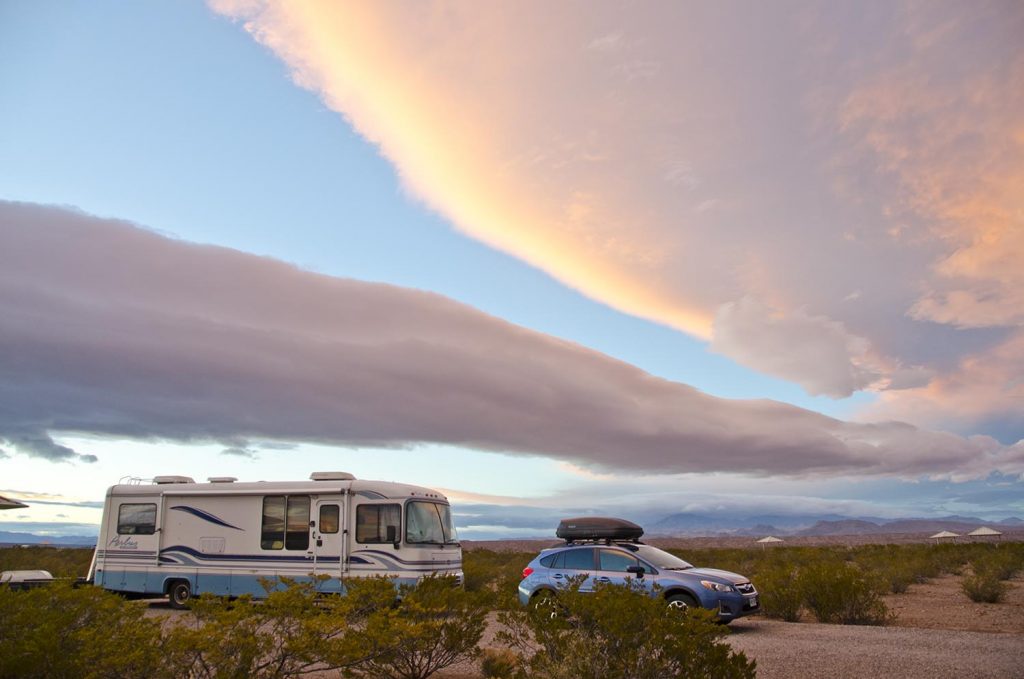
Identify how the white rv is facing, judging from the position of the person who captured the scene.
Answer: facing the viewer and to the right of the viewer

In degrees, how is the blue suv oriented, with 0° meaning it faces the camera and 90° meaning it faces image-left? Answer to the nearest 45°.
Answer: approximately 315°

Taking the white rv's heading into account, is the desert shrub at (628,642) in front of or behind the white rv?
in front

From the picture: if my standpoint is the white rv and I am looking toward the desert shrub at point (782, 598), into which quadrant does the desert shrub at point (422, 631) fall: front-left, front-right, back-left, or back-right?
front-right

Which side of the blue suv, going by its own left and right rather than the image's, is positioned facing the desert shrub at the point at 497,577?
back

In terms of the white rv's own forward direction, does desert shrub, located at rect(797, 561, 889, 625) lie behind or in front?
in front

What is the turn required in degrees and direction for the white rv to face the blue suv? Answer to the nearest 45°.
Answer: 0° — it already faces it

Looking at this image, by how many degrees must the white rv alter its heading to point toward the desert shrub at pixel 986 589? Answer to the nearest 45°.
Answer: approximately 45° to its left

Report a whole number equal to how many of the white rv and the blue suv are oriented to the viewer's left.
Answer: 0
